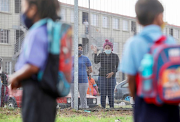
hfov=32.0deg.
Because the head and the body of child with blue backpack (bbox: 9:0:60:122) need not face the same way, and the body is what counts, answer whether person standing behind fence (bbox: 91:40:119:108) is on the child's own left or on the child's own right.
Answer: on the child's own right

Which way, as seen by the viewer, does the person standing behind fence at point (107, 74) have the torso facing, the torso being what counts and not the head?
toward the camera

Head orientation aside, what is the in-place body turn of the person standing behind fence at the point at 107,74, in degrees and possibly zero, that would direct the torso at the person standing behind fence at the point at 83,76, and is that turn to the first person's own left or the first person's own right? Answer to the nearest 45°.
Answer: approximately 90° to the first person's own right
